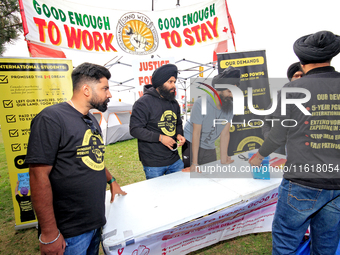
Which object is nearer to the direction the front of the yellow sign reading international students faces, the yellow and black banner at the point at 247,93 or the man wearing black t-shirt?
the man wearing black t-shirt

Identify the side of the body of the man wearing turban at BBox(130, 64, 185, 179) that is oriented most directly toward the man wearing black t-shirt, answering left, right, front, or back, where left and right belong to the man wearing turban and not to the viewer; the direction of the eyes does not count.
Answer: right

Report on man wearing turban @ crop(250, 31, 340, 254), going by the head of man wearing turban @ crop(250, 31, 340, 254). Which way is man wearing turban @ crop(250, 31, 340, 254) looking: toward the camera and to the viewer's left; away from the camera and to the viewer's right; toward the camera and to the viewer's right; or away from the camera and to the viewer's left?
away from the camera and to the viewer's left

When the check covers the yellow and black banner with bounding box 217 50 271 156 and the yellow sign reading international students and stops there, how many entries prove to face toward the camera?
2

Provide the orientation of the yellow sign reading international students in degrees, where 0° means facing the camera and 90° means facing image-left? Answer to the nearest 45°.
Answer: approximately 0°

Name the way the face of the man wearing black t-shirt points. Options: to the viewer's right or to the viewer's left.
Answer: to the viewer's right

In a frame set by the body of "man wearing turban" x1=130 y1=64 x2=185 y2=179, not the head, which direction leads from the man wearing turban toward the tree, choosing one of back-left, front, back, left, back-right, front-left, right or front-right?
back

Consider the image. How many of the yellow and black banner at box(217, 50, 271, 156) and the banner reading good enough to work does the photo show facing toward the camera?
2

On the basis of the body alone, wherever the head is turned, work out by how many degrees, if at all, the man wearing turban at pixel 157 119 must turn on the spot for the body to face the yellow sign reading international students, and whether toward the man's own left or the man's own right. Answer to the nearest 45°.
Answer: approximately 135° to the man's own right

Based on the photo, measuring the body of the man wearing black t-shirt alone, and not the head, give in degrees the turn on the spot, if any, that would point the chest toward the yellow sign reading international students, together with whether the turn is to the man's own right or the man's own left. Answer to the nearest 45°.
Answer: approximately 135° to the man's own left
